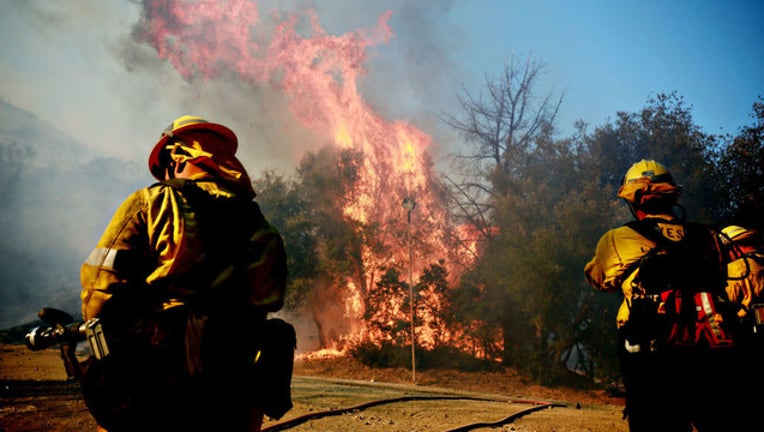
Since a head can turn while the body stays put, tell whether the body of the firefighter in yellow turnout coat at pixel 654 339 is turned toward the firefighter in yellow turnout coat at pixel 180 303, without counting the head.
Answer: no

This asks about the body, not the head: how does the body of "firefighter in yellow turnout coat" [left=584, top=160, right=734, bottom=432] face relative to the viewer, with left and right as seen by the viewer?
facing away from the viewer and to the left of the viewer

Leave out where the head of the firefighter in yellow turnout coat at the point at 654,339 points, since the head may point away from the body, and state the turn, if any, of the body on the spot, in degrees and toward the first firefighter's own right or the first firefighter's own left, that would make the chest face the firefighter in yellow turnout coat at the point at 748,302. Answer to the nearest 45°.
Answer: approximately 45° to the first firefighter's own right
